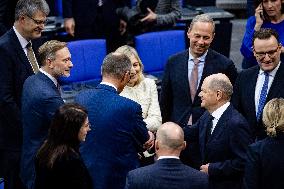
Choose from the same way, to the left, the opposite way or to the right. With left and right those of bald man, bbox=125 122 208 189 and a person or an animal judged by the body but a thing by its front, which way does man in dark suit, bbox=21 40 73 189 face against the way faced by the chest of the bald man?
to the right

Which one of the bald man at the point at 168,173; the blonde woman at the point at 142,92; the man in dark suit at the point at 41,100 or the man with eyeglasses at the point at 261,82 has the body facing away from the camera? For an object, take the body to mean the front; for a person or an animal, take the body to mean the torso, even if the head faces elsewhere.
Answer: the bald man

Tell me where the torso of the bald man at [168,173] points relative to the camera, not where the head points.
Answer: away from the camera

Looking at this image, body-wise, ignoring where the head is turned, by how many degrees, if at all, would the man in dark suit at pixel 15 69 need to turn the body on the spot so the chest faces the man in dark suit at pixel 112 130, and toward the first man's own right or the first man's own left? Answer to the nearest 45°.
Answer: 0° — they already face them

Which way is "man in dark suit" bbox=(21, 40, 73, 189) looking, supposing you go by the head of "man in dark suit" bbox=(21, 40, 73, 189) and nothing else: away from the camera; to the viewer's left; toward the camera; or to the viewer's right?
to the viewer's right

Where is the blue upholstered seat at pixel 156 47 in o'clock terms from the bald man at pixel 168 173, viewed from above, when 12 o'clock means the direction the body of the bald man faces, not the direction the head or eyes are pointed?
The blue upholstered seat is roughly at 12 o'clock from the bald man.

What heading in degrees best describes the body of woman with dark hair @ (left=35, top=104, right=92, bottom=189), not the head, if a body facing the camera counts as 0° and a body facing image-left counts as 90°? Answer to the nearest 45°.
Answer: approximately 225°

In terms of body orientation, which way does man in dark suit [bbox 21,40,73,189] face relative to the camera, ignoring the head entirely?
to the viewer's right

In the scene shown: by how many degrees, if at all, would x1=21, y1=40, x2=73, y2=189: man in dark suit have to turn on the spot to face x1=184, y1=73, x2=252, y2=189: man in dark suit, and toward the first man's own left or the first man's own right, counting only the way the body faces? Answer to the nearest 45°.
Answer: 0° — they already face them

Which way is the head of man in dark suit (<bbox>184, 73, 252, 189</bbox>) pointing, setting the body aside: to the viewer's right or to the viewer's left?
to the viewer's left

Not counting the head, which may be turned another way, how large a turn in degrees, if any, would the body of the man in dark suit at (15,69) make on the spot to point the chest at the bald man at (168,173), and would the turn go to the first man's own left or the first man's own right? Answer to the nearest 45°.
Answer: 0° — they already face them

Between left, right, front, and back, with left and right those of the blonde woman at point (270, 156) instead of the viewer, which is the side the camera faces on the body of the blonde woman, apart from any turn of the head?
back

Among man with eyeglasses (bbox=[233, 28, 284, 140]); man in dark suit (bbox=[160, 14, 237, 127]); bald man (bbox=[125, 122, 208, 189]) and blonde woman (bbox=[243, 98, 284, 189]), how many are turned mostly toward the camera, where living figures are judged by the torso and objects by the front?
2

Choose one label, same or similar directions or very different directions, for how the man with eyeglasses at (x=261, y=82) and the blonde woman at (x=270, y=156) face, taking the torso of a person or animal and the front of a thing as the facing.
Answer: very different directions
